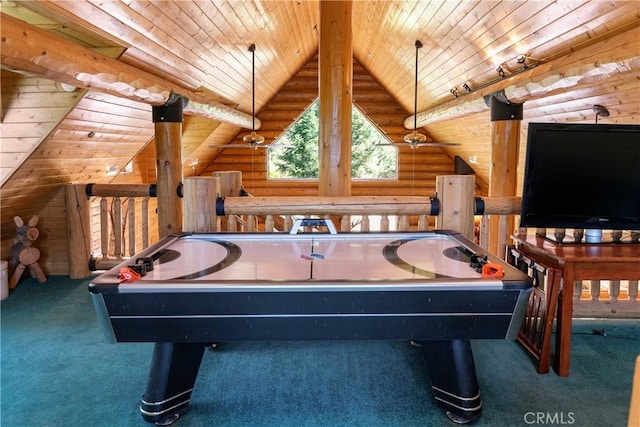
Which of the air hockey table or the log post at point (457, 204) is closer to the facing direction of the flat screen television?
the air hockey table

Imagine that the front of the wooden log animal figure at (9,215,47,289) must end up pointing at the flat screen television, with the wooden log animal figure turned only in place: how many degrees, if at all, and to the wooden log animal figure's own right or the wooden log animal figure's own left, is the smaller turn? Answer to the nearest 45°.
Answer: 0° — it already faces it

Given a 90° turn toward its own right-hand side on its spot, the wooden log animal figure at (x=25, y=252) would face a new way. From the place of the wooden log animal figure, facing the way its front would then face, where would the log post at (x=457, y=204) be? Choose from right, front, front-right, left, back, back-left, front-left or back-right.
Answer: left

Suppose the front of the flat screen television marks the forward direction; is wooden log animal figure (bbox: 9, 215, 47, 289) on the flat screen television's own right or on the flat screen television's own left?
on the flat screen television's own right

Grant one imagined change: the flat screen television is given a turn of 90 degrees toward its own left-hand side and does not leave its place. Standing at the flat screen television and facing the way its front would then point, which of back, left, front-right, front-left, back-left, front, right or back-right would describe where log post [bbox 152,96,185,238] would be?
back

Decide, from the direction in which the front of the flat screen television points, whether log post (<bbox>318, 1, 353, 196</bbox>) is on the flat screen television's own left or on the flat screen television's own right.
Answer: on the flat screen television's own right

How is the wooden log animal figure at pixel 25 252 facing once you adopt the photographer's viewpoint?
facing the viewer and to the right of the viewer

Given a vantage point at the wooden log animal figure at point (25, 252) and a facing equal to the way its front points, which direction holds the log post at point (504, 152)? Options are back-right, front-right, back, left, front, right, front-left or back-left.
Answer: front

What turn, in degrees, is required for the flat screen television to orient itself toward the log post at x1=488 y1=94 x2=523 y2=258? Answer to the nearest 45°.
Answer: approximately 135° to its right

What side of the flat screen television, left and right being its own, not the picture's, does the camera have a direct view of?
front
